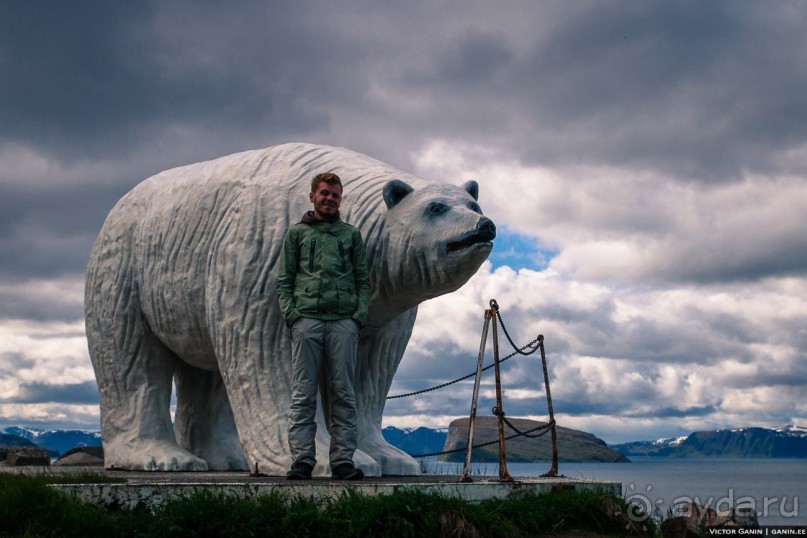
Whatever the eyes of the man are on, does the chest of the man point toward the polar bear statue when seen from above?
no

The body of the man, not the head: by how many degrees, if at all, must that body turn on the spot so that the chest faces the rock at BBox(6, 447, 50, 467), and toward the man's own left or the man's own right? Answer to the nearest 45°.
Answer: approximately 135° to the man's own right

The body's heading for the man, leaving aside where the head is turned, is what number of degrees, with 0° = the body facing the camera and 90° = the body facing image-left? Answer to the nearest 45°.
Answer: approximately 0°
